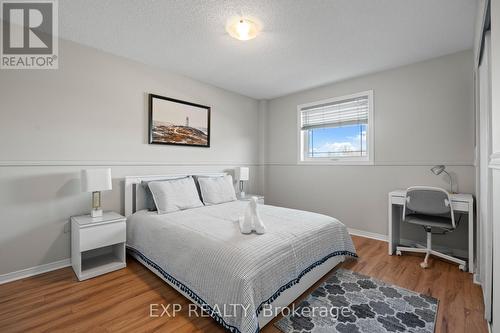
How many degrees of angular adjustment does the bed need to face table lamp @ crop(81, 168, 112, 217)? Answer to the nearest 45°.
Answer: approximately 135° to its right

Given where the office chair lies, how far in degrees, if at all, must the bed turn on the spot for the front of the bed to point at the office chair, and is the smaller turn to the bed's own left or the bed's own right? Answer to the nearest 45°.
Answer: approximately 45° to the bed's own left

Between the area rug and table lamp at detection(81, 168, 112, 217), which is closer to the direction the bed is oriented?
the area rug

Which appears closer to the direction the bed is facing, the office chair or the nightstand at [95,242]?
the office chair

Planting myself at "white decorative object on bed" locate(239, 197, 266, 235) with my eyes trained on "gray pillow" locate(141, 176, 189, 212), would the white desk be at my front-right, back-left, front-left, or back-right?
back-right

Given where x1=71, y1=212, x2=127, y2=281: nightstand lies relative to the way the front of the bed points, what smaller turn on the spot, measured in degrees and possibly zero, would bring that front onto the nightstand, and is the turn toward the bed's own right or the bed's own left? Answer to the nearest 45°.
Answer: approximately 135° to the bed's own right

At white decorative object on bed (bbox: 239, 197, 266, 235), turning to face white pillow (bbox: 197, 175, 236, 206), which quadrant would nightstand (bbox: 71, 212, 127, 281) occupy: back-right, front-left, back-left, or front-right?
front-left

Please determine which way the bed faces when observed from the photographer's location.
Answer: facing the viewer and to the right of the viewer

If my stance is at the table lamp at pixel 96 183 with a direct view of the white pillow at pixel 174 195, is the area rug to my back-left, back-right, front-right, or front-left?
front-right
